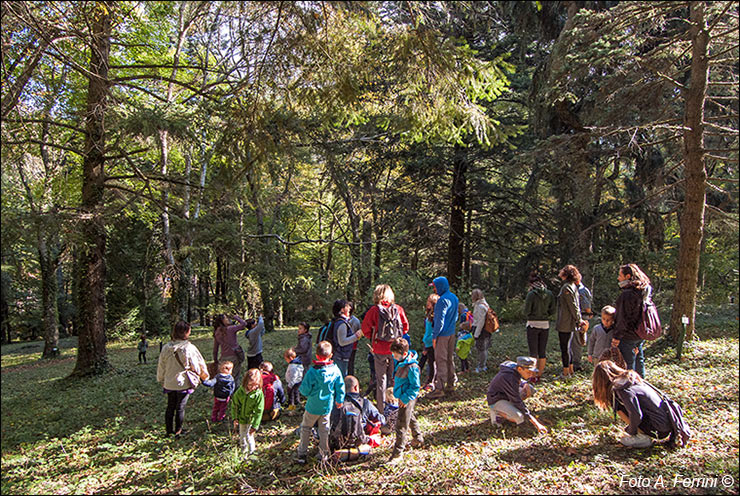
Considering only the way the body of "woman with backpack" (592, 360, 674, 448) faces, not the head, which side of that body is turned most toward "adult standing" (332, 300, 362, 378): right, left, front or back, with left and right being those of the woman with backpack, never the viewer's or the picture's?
front

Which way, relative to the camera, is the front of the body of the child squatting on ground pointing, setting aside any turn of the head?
to the viewer's right

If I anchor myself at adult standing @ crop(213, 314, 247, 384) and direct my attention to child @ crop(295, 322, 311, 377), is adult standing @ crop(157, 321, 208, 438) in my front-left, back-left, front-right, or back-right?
back-right

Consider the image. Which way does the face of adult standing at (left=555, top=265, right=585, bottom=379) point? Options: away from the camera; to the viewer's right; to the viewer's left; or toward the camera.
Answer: to the viewer's left

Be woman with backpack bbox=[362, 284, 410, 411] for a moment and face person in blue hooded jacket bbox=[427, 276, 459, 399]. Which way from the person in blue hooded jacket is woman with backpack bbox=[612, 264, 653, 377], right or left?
right

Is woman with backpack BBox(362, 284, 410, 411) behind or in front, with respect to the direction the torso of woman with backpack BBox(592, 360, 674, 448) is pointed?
in front

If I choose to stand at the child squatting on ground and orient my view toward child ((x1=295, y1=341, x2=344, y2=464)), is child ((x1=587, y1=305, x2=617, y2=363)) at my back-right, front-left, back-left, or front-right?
back-right

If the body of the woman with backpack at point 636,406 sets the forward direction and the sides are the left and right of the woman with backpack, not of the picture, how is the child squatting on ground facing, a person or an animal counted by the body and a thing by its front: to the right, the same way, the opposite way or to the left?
the opposite way

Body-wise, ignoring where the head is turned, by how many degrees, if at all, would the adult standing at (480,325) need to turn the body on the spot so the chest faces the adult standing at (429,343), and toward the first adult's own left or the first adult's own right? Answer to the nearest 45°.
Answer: approximately 45° to the first adult's own left

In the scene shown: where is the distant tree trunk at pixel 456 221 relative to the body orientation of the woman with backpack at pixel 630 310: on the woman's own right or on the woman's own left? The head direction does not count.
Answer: on the woman's own right

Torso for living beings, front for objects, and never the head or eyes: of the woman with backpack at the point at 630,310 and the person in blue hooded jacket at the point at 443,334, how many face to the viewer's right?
0

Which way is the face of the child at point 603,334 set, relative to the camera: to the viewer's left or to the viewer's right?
to the viewer's left
